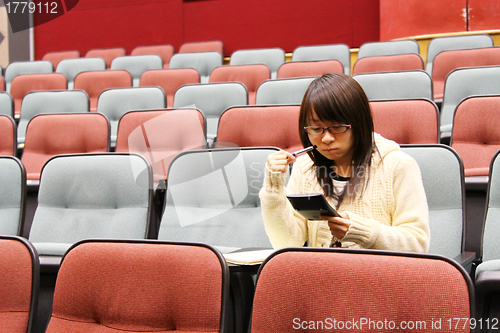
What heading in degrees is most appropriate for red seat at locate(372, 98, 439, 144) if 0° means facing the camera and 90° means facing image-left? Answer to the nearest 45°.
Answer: approximately 0°

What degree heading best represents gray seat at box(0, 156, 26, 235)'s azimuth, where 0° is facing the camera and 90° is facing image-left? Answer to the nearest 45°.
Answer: approximately 0°

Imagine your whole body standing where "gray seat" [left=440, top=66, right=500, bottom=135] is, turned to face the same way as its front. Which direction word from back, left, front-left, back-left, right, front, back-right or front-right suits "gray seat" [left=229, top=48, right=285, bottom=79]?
back-right

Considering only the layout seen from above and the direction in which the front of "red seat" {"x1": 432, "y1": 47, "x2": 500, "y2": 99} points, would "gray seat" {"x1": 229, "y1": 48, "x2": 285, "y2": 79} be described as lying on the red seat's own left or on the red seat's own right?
on the red seat's own right
